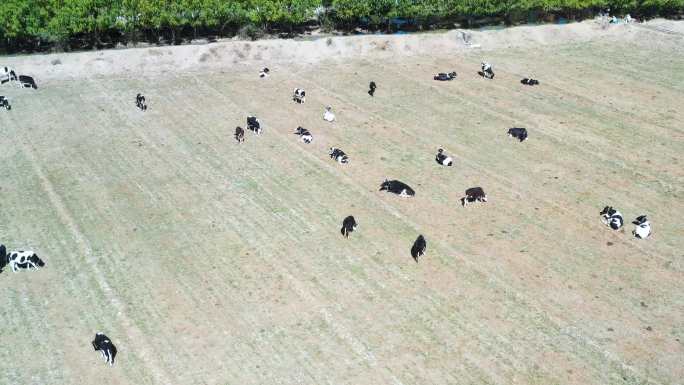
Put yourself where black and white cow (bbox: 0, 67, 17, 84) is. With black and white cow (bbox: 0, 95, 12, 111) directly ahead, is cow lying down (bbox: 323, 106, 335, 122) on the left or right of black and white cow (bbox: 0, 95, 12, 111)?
left

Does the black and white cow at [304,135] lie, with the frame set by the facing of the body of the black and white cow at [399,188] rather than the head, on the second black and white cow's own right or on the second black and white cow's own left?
on the second black and white cow's own right

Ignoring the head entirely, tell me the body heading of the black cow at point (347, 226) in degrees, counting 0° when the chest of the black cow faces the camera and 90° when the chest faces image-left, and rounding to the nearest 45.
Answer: approximately 45°

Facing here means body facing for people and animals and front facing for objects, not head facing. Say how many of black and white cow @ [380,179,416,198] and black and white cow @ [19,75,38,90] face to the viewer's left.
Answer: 1

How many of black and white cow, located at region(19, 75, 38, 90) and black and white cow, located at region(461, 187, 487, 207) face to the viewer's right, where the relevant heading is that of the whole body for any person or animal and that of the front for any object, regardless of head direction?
1

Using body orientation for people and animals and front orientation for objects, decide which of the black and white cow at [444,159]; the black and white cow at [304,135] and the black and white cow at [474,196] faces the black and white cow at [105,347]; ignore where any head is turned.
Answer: the black and white cow at [474,196]
